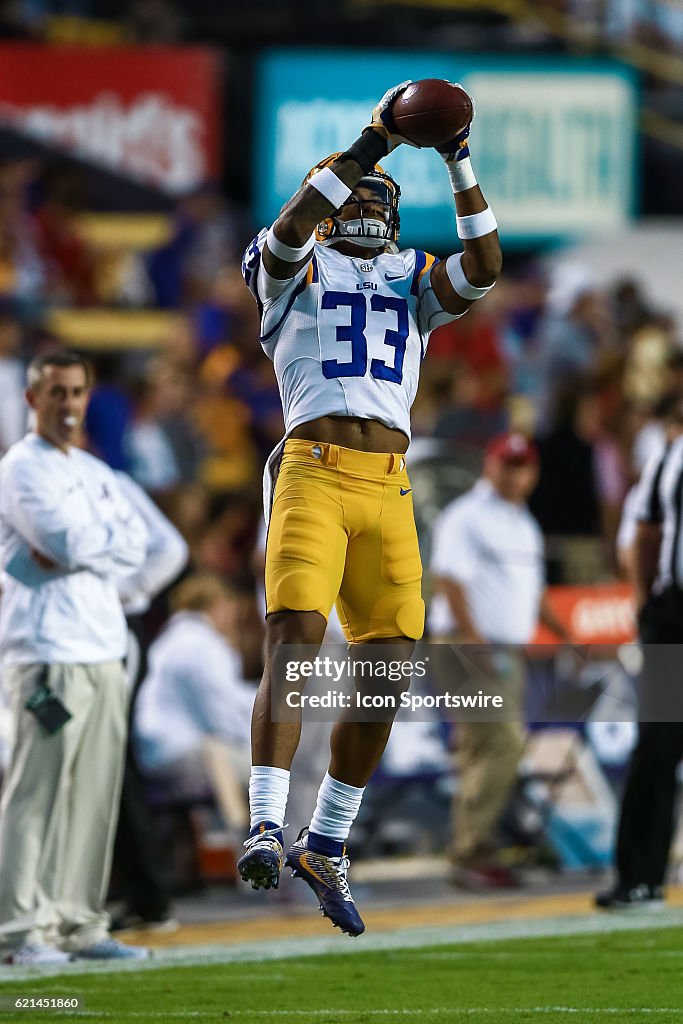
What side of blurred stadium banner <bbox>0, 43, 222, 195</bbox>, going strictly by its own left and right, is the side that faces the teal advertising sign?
left

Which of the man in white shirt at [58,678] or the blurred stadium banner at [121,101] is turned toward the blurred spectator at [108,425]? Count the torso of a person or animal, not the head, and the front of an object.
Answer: the blurred stadium banner

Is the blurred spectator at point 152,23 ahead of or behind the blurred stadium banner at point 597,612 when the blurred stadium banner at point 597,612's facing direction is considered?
behind

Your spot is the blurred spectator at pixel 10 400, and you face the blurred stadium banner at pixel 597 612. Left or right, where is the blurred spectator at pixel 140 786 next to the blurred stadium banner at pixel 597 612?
right

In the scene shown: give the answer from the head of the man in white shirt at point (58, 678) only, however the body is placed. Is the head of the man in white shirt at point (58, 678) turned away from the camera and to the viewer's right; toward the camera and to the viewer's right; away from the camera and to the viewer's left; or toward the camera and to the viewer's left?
toward the camera and to the viewer's right

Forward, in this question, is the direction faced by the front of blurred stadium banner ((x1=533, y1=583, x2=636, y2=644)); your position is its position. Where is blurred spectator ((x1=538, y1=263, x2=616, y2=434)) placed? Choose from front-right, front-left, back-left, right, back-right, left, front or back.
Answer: back

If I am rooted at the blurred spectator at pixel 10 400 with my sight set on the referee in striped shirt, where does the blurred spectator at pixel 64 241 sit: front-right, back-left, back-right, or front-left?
back-left

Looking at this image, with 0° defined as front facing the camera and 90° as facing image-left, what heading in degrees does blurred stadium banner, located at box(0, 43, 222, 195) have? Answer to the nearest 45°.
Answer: approximately 0°

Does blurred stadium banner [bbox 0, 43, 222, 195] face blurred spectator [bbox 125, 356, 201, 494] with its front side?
yes

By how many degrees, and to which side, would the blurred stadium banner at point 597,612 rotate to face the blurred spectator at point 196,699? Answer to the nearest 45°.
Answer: approximately 45° to its right
